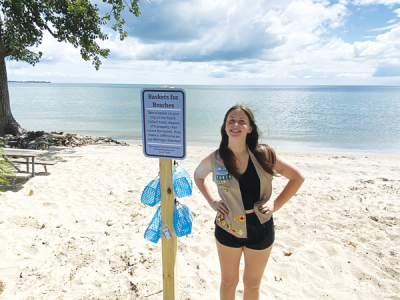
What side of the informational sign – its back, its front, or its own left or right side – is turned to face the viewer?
front

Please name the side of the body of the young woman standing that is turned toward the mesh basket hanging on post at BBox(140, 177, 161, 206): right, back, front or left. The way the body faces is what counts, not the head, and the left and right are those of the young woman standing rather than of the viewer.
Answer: right

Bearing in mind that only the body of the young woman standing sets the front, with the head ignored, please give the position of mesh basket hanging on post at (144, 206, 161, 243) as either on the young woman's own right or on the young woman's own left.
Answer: on the young woman's own right

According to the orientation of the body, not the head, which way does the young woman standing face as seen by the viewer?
toward the camera

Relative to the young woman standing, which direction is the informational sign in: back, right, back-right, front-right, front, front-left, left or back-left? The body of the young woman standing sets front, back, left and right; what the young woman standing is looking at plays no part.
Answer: right
